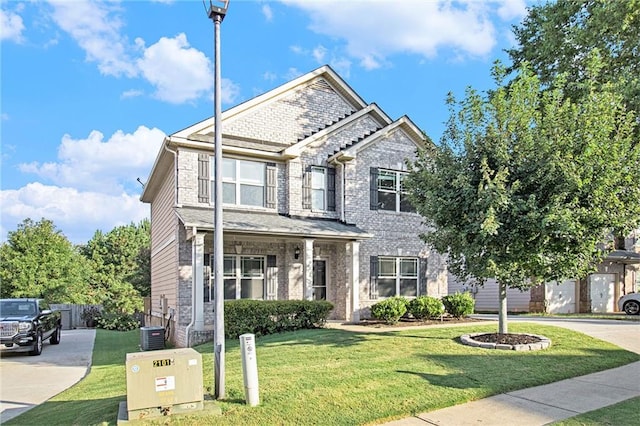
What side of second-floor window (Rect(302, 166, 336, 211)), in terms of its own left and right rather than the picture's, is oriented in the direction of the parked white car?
left

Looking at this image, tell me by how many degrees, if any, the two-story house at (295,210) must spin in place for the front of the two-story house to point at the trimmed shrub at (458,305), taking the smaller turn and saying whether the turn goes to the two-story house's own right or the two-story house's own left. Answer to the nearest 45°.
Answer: approximately 45° to the two-story house's own left

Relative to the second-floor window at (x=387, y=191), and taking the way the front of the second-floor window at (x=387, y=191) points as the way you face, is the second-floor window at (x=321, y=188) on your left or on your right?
on your right
